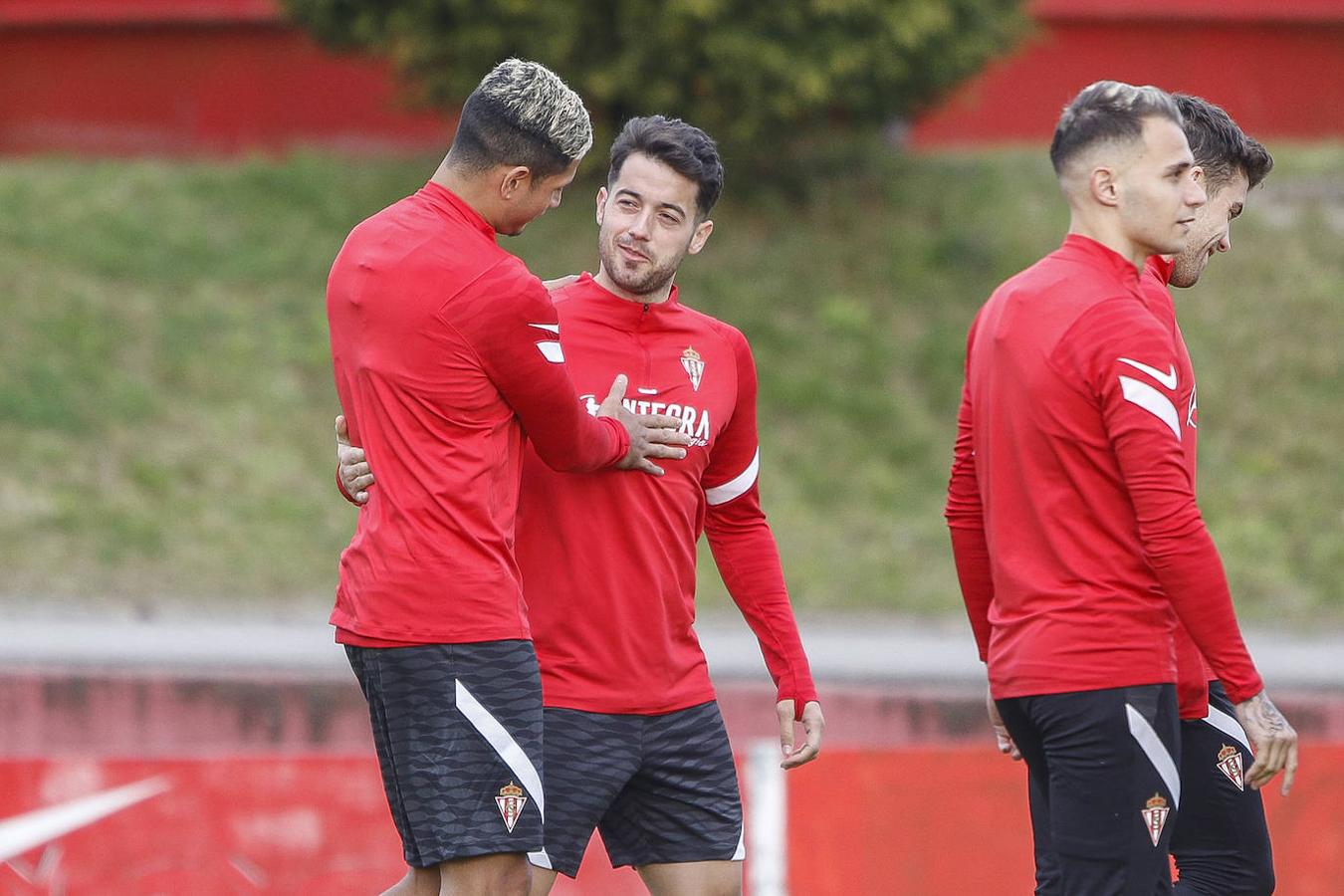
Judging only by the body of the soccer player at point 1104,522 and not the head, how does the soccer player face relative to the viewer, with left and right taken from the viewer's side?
facing away from the viewer and to the right of the viewer

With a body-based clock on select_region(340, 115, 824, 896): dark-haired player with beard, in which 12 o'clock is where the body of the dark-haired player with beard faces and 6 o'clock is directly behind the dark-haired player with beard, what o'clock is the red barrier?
The red barrier is roughly at 5 o'clock from the dark-haired player with beard.

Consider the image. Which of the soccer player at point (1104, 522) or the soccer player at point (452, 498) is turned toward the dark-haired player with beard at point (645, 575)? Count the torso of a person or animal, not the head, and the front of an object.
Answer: the soccer player at point (452, 498)

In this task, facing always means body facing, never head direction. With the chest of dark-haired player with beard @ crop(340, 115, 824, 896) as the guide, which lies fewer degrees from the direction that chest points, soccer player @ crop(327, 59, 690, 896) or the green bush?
the soccer player

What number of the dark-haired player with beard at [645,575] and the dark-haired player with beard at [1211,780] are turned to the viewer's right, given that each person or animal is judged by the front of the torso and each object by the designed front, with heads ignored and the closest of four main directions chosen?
1

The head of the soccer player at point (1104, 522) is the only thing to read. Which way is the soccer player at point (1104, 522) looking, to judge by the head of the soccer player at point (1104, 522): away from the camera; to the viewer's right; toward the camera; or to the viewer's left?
to the viewer's right

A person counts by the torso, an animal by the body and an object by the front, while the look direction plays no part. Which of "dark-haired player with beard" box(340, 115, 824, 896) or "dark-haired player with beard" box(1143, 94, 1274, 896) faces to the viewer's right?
"dark-haired player with beard" box(1143, 94, 1274, 896)

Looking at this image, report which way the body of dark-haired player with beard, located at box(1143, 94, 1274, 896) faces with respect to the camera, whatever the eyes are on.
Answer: to the viewer's right

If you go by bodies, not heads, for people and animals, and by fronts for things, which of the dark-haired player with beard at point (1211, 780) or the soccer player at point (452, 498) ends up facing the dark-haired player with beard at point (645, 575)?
the soccer player

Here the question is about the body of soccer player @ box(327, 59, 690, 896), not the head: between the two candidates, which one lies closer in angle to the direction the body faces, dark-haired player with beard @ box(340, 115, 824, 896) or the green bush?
the dark-haired player with beard

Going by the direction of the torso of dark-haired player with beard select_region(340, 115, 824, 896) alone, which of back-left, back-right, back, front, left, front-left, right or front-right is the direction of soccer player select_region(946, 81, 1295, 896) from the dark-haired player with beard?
front-left

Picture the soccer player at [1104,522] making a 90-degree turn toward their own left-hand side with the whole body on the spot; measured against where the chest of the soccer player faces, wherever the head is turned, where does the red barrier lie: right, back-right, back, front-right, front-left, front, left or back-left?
front

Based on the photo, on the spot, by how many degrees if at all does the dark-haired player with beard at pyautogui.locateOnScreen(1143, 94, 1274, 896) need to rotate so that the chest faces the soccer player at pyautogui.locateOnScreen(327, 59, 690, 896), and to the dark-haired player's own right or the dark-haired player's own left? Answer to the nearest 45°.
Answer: approximately 135° to the dark-haired player's own right

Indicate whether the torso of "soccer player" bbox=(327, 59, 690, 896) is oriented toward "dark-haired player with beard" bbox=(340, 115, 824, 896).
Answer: yes

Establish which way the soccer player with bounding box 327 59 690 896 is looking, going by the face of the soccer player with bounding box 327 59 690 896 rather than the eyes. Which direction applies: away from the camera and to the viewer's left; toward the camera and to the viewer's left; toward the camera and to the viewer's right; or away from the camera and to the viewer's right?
away from the camera and to the viewer's right

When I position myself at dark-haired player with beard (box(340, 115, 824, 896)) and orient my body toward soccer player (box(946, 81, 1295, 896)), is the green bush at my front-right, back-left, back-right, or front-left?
back-left

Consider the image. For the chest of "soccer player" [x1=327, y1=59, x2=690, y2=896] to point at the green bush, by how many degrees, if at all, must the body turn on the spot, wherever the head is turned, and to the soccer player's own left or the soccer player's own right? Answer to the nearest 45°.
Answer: approximately 45° to the soccer player's own left
